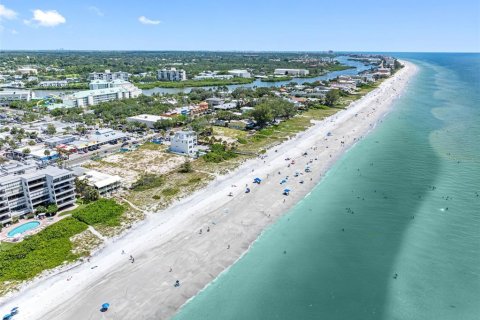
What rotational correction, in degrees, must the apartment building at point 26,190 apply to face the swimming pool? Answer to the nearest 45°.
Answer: approximately 45° to its right

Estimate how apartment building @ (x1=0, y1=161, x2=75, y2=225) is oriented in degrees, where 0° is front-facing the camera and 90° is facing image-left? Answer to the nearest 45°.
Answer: approximately 315°
